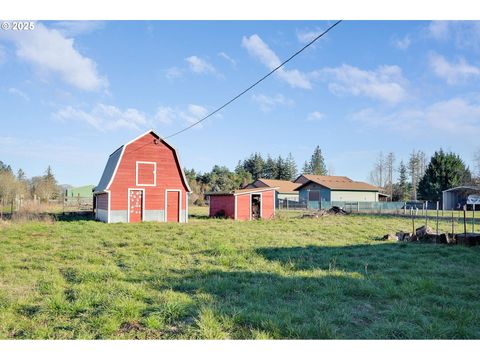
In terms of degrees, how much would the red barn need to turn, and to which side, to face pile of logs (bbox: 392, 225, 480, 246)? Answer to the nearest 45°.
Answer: approximately 45° to its left

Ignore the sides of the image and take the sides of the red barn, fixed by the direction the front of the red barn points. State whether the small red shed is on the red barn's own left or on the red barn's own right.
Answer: on the red barn's own left

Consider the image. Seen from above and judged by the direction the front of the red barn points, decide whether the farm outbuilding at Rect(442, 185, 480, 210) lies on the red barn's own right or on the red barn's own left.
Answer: on the red barn's own left

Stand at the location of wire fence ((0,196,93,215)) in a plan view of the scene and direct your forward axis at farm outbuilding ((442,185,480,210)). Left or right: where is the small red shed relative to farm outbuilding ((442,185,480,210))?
right

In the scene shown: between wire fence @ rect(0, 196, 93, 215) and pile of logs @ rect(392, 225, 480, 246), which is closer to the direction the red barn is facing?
the pile of logs

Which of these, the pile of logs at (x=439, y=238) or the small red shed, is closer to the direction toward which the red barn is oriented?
the pile of logs

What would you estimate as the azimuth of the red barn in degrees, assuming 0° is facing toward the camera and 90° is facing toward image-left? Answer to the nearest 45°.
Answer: approximately 0°

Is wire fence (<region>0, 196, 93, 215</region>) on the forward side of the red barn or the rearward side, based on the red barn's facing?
on the rearward side
